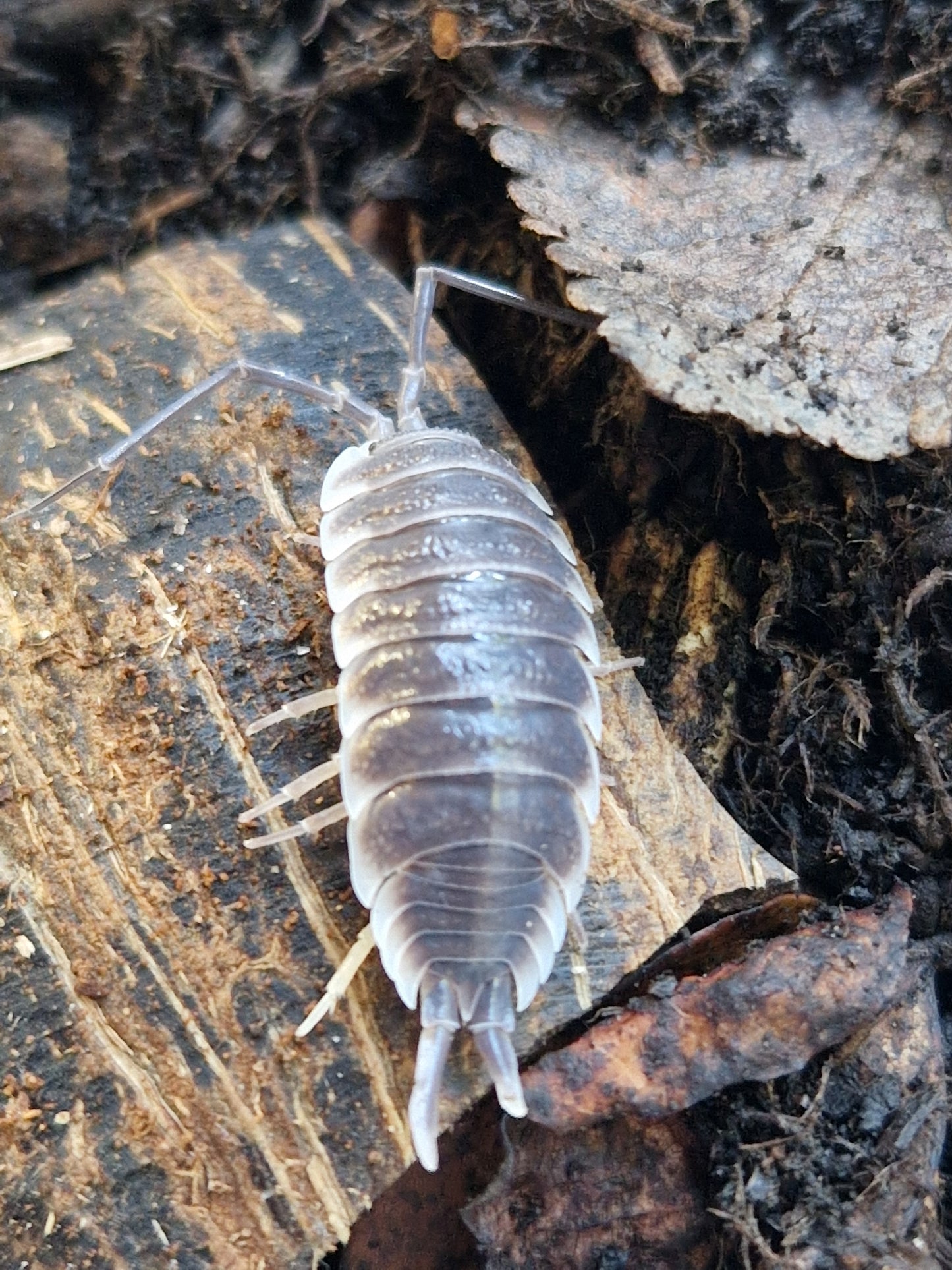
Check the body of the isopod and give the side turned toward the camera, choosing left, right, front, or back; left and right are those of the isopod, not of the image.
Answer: back

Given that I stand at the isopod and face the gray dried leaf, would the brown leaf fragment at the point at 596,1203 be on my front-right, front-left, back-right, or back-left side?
back-right
